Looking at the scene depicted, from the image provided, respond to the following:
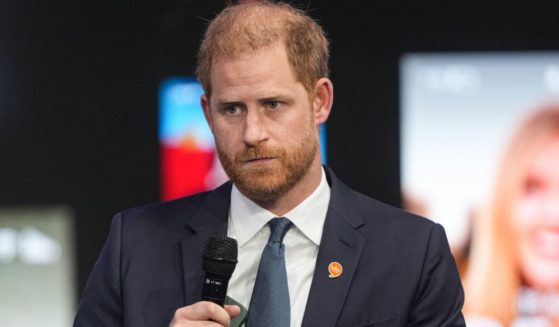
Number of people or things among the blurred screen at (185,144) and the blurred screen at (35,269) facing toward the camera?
2

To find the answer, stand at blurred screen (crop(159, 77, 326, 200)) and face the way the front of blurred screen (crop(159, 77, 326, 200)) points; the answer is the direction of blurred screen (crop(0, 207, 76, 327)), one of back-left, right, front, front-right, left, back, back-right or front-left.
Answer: right

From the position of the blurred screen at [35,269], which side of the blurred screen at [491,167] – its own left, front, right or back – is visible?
right

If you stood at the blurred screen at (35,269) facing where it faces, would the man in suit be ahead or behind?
ahead

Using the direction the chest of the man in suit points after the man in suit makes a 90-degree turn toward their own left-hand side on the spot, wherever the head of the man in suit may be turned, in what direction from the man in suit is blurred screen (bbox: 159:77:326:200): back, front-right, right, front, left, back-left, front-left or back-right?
left

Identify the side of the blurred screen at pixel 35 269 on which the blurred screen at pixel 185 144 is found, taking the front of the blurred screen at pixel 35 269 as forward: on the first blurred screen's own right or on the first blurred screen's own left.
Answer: on the first blurred screen's own left

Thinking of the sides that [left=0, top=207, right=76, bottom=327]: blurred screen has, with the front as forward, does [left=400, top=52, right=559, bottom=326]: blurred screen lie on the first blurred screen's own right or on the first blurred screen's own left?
on the first blurred screen's own left

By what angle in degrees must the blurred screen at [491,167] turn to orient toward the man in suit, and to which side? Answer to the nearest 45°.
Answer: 0° — it already faces them

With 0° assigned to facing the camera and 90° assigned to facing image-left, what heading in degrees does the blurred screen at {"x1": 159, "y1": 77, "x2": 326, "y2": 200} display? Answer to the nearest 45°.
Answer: approximately 0°

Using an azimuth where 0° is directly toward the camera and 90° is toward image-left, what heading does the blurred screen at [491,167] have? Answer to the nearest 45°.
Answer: approximately 0°
